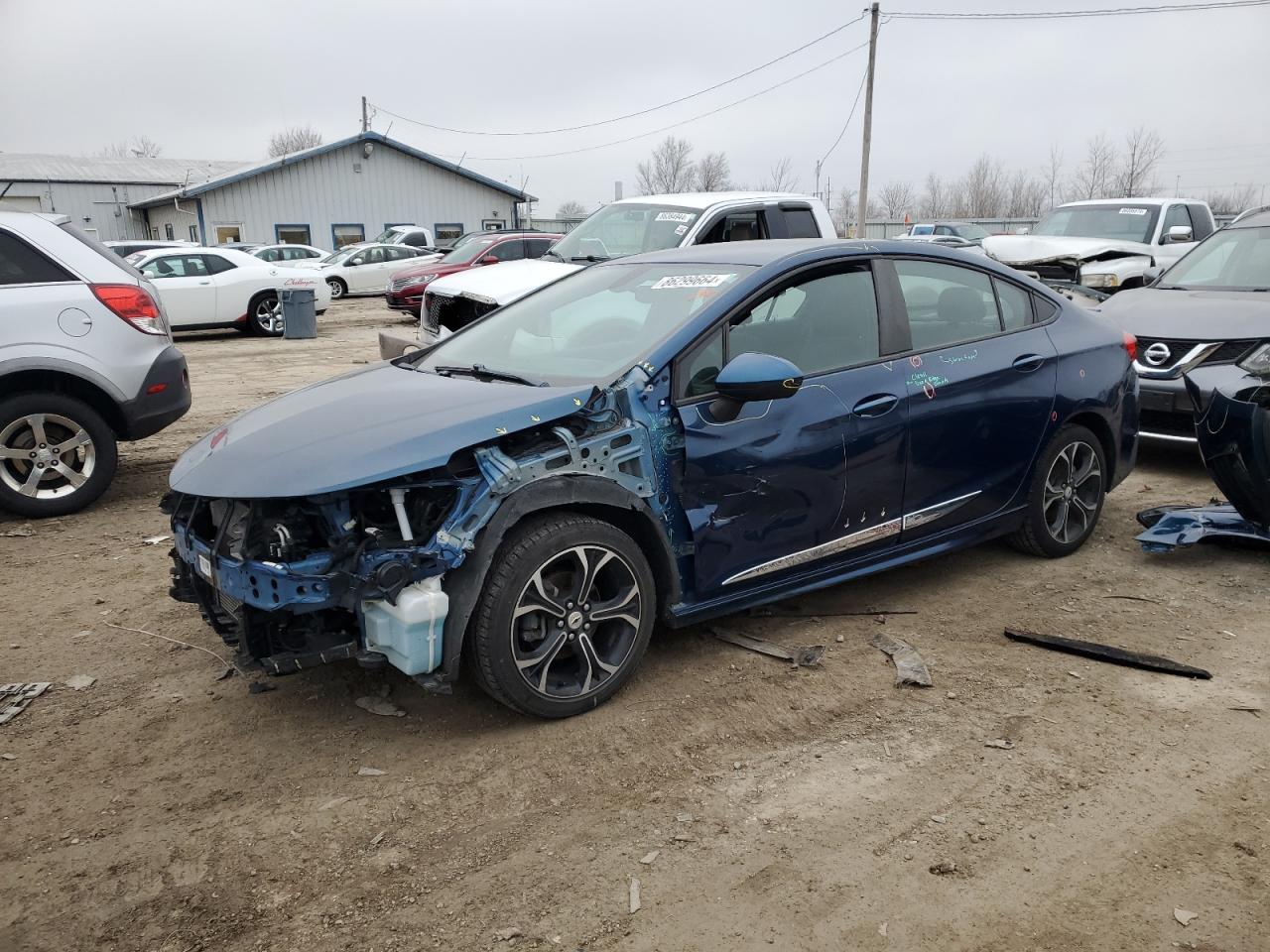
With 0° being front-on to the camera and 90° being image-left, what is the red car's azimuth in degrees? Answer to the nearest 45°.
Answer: approximately 45°

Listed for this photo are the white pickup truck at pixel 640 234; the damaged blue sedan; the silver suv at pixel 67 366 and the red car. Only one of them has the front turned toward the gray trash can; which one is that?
the red car

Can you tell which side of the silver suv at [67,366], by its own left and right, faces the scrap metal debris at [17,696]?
left

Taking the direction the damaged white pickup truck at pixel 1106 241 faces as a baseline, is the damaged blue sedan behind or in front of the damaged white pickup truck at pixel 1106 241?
in front

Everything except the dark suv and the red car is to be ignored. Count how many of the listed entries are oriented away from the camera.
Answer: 0

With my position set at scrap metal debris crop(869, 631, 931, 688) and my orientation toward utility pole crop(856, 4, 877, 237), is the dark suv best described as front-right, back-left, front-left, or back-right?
front-right

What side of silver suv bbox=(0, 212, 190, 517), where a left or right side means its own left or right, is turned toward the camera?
left

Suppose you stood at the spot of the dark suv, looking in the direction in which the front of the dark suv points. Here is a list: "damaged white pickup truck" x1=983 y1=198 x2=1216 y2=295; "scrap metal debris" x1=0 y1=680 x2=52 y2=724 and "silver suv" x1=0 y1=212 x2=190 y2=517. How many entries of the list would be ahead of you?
2

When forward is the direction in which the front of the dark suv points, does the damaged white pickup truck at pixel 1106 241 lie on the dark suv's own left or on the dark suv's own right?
on the dark suv's own right

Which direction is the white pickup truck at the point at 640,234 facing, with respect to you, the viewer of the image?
facing the viewer and to the left of the viewer

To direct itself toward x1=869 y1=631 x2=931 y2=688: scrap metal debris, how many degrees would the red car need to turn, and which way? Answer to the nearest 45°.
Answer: approximately 45° to its left

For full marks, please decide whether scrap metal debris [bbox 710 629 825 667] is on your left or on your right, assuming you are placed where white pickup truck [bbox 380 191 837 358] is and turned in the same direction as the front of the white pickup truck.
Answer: on your left

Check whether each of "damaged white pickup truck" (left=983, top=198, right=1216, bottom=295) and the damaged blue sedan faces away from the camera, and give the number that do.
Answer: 0

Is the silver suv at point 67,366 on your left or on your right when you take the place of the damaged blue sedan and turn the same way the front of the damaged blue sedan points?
on your right

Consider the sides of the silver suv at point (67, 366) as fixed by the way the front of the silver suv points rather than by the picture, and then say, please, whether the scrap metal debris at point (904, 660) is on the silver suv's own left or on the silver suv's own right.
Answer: on the silver suv's own left
